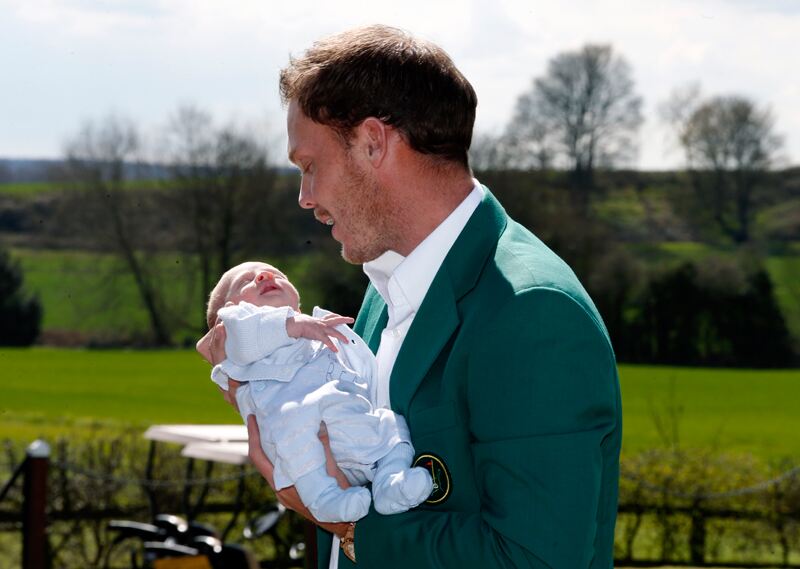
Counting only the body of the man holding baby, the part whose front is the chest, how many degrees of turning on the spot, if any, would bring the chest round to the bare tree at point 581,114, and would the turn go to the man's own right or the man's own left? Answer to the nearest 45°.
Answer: approximately 90° to the man's own right

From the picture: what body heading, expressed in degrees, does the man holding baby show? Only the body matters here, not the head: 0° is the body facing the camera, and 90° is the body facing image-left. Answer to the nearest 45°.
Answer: approximately 90°

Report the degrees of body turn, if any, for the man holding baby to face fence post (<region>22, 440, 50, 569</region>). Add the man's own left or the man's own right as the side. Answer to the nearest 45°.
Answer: approximately 45° to the man's own right

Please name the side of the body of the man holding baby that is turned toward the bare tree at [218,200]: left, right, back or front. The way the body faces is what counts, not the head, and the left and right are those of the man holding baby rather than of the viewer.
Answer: right

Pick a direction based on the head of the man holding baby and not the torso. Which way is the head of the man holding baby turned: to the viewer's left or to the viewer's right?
to the viewer's left

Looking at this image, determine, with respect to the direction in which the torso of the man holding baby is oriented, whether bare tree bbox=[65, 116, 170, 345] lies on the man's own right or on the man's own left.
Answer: on the man's own right
